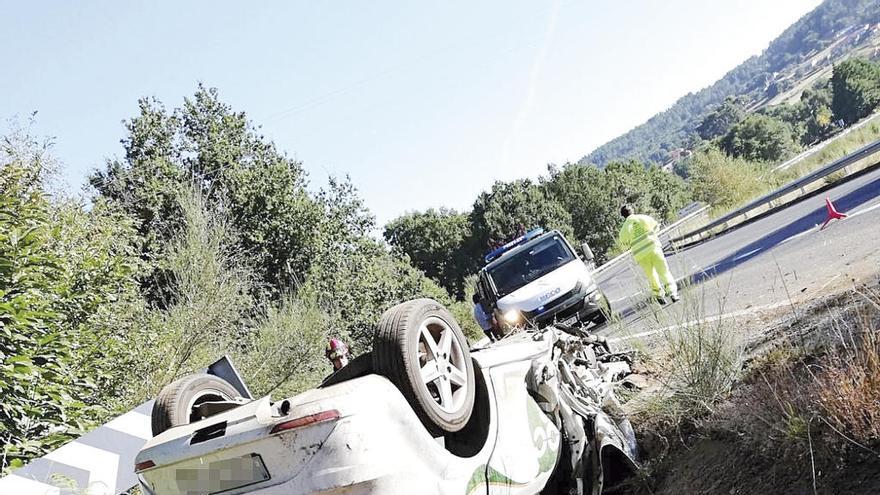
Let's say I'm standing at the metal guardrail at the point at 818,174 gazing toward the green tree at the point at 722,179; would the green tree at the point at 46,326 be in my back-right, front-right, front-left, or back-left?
back-left

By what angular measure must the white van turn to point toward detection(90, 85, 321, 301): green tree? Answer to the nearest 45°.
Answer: approximately 135° to its right

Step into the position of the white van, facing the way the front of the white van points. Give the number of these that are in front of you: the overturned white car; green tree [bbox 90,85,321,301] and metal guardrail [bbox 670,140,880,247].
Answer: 1

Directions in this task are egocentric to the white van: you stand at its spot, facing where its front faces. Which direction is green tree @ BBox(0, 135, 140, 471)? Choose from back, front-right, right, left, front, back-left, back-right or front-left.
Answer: front-right

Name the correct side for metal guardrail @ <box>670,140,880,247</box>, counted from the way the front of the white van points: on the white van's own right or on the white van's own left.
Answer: on the white van's own left

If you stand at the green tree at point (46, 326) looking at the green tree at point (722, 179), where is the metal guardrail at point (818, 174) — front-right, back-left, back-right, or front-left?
front-right

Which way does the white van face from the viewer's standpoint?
toward the camera

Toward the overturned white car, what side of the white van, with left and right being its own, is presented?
front

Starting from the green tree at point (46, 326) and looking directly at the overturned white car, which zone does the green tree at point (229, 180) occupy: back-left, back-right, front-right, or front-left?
back-left

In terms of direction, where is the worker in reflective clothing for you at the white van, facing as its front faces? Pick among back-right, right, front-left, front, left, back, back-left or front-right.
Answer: front-left

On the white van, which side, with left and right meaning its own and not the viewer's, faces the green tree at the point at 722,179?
back

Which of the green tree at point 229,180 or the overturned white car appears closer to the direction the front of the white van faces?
the overturned white car

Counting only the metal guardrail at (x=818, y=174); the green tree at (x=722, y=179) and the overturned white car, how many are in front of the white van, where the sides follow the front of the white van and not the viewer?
1
